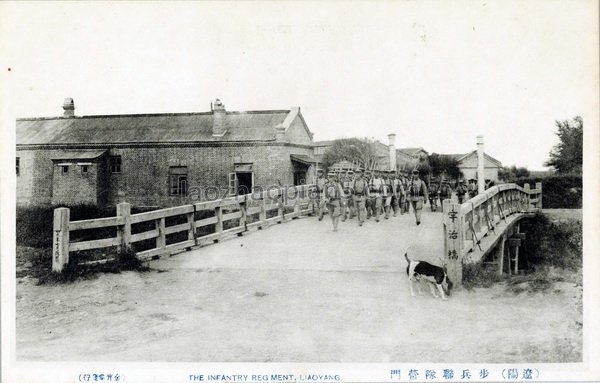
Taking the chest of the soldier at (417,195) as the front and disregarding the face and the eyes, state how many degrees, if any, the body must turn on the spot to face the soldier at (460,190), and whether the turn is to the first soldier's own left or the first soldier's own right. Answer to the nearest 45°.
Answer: approximately 135° to the first soldier's own left

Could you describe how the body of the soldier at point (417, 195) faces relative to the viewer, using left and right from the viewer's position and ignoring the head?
facing the viewer

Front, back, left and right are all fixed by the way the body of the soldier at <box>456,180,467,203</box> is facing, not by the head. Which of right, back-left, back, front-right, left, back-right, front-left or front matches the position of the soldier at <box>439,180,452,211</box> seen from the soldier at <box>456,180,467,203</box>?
front-right

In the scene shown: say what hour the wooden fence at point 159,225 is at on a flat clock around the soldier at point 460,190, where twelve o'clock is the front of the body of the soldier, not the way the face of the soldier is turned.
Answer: The wooden fence is roughly at 1 o'clock from the soldier.

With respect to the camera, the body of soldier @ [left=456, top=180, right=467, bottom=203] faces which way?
toward the camera

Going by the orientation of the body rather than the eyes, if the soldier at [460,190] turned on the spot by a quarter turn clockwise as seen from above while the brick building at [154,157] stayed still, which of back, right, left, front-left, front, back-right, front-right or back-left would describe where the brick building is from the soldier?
front

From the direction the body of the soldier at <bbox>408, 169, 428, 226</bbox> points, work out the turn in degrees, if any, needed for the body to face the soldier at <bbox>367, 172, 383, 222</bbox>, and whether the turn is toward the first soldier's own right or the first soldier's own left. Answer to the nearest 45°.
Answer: approximately 90° to the first soldier's own right

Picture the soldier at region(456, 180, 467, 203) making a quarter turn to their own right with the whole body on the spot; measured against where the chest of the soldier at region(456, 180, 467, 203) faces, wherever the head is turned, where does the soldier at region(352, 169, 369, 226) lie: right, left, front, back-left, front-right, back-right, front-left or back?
front-left

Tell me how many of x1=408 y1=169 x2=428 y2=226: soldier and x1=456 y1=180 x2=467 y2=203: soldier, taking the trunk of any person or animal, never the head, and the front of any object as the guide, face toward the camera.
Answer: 2

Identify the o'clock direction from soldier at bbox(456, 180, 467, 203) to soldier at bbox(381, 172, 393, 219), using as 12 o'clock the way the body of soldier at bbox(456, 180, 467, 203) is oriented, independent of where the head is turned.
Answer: soldier at bbox(381, 172, 393, 219) is roughly at 2 o'clock from soldier at bbox(456, 180, 467, 203).

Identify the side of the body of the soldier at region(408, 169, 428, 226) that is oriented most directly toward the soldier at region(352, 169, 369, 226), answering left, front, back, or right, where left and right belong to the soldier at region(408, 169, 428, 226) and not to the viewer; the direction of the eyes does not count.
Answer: right
